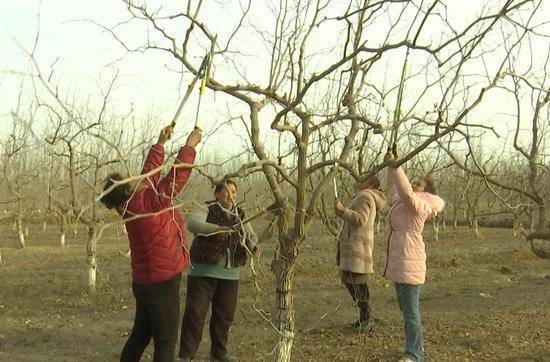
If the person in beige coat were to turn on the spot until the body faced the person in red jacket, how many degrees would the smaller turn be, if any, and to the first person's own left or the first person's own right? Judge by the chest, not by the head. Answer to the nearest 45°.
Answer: approximately 45° to the first person's own left

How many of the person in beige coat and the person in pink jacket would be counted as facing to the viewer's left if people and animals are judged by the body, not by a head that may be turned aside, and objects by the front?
2

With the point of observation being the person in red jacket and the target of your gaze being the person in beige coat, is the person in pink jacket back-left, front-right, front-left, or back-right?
front-right

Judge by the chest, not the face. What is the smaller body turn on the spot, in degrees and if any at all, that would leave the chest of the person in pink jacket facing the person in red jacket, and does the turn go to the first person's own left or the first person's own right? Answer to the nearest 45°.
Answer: approximately 45° to the first person's own left

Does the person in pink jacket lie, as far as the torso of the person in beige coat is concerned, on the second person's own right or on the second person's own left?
on the second person's own left

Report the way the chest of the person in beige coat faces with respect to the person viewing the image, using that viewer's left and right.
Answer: facing to the left of the viewer

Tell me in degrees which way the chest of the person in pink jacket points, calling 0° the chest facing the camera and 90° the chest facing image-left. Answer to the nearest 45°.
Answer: approximately 90°

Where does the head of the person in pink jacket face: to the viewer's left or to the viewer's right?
to the viewer's left

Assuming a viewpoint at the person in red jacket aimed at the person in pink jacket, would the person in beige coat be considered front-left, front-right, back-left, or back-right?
front-left

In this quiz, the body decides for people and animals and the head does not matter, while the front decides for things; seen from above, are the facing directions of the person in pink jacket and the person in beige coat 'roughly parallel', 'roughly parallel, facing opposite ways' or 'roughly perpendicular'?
roughly parallel

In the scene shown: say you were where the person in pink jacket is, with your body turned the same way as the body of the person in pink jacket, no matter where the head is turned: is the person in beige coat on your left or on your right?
on your right
